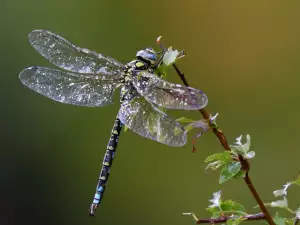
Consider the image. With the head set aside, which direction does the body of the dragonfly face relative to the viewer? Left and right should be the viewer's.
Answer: facing away from the viewer and to the right of the viewer

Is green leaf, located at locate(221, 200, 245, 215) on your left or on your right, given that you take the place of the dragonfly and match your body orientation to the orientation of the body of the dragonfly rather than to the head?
on your right
